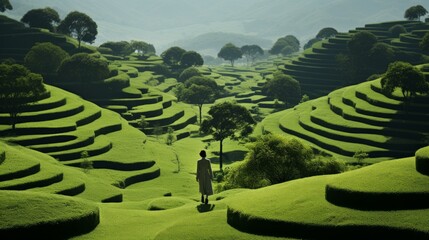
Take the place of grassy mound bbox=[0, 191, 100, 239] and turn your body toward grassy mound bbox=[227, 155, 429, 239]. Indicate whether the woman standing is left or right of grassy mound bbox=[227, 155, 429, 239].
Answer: left

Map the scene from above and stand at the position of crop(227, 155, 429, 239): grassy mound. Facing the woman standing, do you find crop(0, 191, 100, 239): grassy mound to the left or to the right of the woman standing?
left

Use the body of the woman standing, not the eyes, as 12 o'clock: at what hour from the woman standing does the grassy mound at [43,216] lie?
The grassy mound is roughly at 8 o'clock from the woman standing.

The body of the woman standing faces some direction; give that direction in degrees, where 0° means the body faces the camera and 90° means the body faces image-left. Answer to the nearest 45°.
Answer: approximately 180°

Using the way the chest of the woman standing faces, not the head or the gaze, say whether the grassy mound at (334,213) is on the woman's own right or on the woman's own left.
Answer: on the woman's own right
